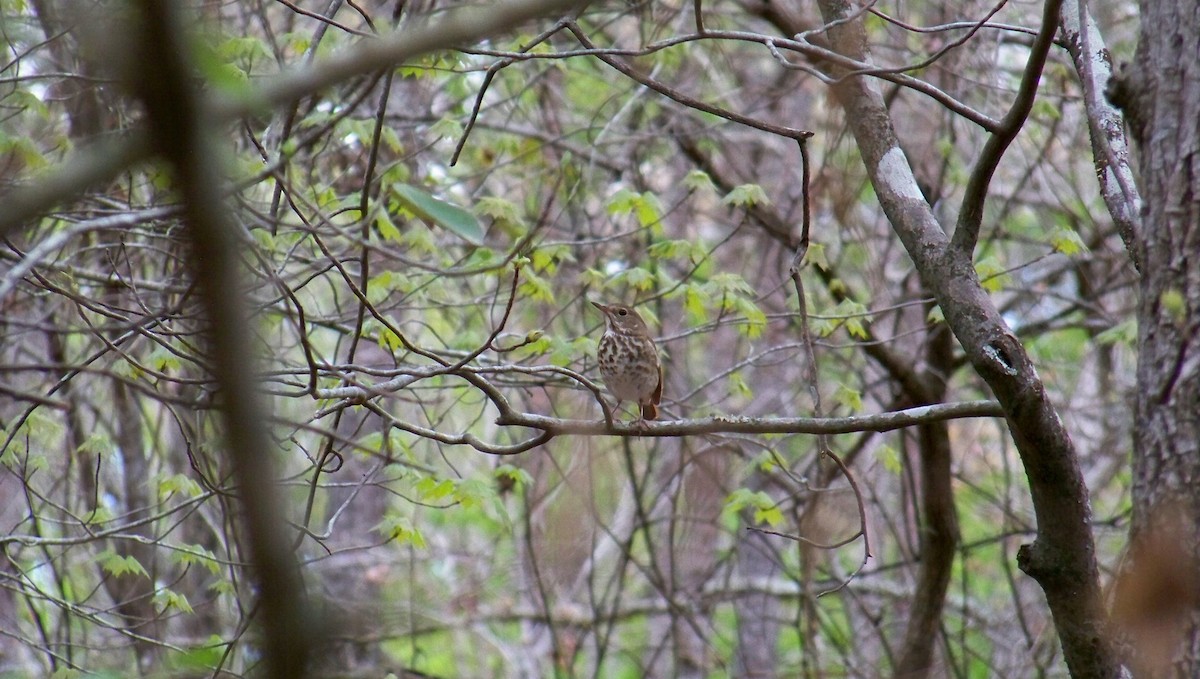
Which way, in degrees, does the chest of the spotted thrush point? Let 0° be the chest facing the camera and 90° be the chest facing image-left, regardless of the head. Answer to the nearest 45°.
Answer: approximately 45°

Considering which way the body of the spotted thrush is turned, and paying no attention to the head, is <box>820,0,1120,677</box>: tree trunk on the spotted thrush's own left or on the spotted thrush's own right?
on the spotted thrush's own left
